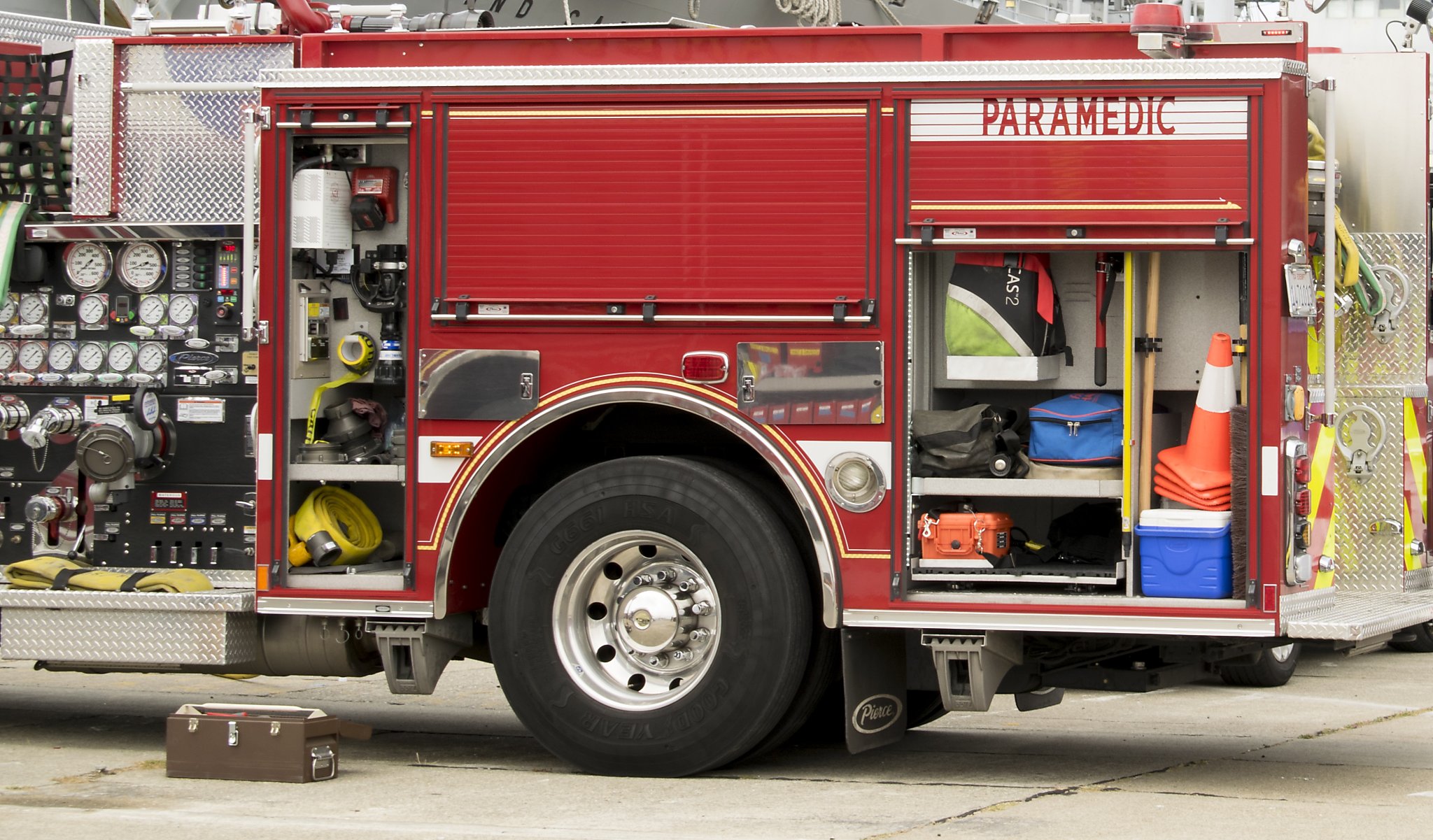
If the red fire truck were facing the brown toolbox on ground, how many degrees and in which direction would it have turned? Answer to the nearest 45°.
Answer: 0° — it already faces it

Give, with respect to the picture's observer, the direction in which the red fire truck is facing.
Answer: facing to the left of the viewer
